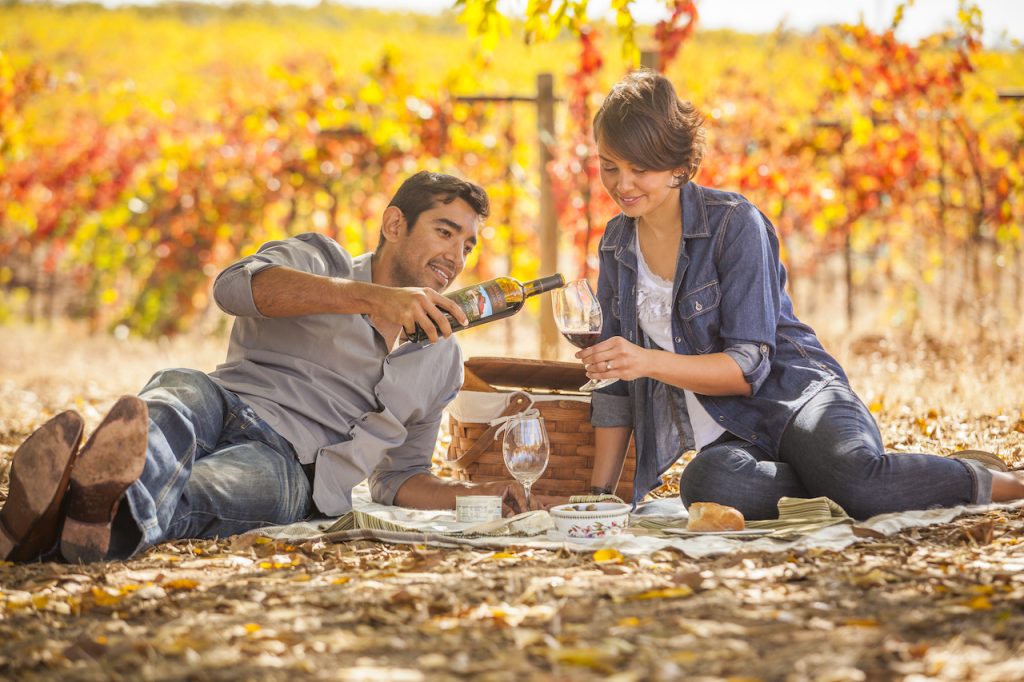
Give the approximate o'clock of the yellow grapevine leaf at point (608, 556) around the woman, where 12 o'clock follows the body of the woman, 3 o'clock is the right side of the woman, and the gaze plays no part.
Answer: The yellow grapevine leaf is roughly at 11 o'clock from the woman.

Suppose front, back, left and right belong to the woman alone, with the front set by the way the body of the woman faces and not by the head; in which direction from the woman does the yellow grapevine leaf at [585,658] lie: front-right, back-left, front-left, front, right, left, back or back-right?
front-left

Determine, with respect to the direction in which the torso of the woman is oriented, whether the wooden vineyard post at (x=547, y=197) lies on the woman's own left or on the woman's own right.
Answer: on the woman's own right

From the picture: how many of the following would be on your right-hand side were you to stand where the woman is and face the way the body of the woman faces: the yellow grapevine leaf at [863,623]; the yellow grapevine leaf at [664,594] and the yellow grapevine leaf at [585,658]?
0

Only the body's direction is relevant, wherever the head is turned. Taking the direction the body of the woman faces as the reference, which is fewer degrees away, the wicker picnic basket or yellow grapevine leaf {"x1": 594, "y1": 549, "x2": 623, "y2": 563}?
the yellow grapevine leaf

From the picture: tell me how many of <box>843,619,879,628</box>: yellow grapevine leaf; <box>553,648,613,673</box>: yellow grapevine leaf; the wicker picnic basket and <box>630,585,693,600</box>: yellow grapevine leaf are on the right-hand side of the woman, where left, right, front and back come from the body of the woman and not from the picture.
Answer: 1

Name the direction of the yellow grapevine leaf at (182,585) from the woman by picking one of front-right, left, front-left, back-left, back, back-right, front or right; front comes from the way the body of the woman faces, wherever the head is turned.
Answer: front

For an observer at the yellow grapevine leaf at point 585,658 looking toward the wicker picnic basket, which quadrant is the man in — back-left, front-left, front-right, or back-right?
front-left

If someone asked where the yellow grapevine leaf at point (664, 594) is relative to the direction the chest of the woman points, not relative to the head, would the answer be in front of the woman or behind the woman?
in front

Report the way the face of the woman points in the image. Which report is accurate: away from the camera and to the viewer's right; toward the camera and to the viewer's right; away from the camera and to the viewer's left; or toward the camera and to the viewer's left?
toward the camera and to the viewer's left

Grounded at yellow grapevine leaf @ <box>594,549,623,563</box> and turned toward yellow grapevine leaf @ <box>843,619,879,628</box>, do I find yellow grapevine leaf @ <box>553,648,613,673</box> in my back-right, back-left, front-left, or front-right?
front-right

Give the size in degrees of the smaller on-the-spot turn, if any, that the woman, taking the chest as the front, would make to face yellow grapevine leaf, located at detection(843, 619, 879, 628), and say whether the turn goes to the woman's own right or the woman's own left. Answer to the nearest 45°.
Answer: approximately 45° to the woman's own left

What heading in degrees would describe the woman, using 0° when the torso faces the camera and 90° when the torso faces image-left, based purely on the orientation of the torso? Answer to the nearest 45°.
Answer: approximately 45°
